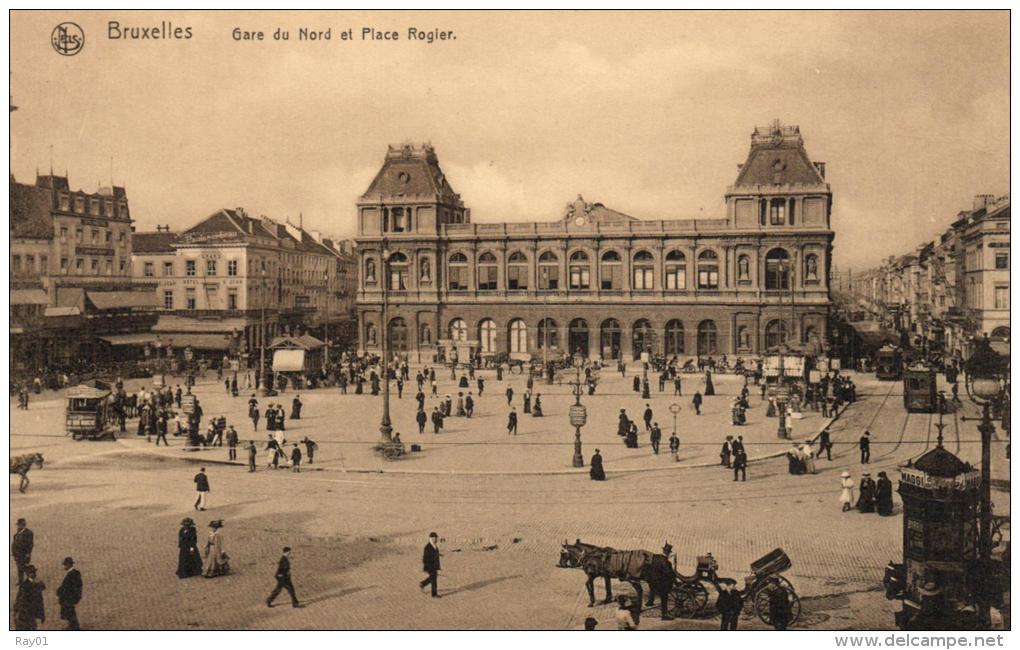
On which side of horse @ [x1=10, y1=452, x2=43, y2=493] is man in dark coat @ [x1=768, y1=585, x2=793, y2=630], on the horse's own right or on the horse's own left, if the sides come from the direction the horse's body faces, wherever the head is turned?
on the horse's own right

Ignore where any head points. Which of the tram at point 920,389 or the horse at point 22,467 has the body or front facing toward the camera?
the tram

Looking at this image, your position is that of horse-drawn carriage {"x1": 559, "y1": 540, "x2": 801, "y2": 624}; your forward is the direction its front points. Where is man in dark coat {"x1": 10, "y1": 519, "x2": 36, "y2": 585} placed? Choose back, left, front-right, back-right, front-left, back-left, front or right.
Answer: front

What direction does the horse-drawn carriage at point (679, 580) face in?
to the viewer's left

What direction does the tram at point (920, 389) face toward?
toward the camera

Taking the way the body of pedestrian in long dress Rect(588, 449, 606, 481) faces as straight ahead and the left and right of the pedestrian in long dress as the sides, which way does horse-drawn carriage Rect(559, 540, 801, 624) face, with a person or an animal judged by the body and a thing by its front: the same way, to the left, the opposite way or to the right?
to the left

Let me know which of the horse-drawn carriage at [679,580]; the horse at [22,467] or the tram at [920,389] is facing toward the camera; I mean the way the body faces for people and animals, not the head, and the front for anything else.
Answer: the tram

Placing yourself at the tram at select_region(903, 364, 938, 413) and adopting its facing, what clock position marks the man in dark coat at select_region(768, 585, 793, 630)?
The man in dark coat is roughly at 12 o'clock from the tram.

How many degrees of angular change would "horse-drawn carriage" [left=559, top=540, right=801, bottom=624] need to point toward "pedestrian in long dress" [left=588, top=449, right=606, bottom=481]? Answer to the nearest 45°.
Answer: approximately 90° to its right

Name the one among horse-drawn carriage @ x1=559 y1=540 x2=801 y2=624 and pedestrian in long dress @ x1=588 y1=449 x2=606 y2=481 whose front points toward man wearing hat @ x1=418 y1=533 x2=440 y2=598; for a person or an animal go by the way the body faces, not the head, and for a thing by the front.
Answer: the horse-drawn carriage

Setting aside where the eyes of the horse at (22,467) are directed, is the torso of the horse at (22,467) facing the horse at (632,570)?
no

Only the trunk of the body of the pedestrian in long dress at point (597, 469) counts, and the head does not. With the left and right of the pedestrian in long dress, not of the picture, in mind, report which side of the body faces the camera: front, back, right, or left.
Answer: back

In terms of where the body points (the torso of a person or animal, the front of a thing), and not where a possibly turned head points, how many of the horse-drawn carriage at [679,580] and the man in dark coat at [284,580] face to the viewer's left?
1
